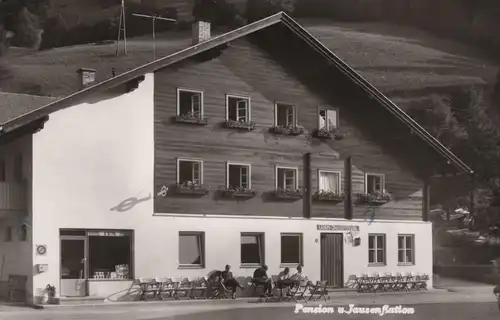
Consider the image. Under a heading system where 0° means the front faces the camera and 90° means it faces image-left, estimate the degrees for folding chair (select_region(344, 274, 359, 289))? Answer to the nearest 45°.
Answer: approximately 45°

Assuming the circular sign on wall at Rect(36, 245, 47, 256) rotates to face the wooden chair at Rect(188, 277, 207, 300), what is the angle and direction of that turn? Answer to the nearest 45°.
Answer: approximately 135° to its left

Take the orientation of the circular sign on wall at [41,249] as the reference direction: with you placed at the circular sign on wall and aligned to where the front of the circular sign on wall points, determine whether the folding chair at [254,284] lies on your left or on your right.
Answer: on your left
